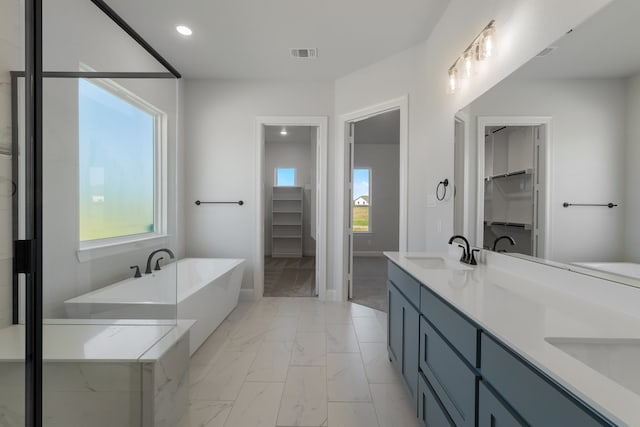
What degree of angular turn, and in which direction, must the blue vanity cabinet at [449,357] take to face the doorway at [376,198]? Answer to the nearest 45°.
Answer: approximately 135° to its right

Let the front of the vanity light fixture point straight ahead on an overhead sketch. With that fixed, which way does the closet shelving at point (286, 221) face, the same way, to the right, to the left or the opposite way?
to the left

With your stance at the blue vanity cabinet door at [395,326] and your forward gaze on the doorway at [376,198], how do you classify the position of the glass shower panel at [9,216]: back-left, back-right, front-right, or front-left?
back-left

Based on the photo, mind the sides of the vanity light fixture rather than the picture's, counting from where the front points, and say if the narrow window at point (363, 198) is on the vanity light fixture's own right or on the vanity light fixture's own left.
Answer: on the vanity light fixture's own right

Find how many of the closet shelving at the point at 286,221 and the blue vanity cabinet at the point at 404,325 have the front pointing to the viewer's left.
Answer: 1

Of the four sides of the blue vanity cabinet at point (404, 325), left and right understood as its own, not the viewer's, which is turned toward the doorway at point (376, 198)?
right

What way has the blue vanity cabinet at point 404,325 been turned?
to the viewer's left

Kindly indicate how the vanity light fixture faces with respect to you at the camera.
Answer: facing the viewer and to the left of the viewer

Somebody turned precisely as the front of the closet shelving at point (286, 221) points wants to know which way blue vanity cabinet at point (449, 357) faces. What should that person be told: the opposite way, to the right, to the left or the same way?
to the right
